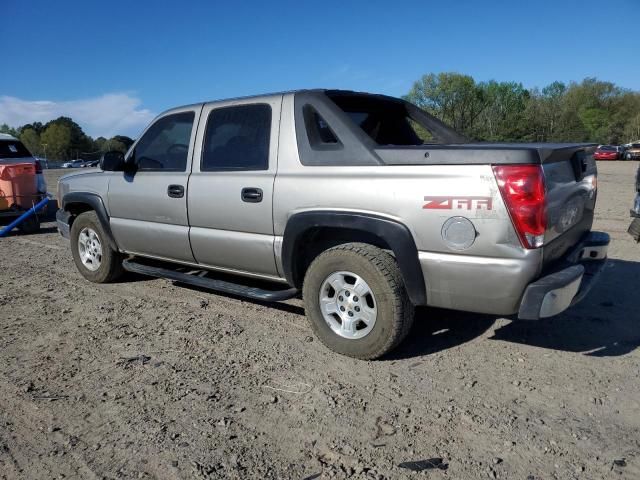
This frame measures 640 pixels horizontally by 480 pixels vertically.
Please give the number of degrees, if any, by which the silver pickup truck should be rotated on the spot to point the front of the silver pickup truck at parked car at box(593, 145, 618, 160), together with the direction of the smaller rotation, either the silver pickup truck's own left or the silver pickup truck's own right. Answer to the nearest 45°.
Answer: approximately 90° to the silver pickup truck's own right

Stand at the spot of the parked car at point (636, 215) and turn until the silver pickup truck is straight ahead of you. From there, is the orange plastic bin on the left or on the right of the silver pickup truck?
right

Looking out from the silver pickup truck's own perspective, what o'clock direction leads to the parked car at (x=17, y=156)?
The parked car is roughly at 12 o'clock from the silver pickup truck.

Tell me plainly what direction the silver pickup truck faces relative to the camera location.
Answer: facing away from the viewer and to the left of the viewer

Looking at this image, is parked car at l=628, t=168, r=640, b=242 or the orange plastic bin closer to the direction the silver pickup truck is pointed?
the orange plastic bin

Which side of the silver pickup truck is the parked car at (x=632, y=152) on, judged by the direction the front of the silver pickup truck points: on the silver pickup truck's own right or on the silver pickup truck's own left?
on the silver pickup truck's own right

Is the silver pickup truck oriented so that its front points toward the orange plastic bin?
yes
